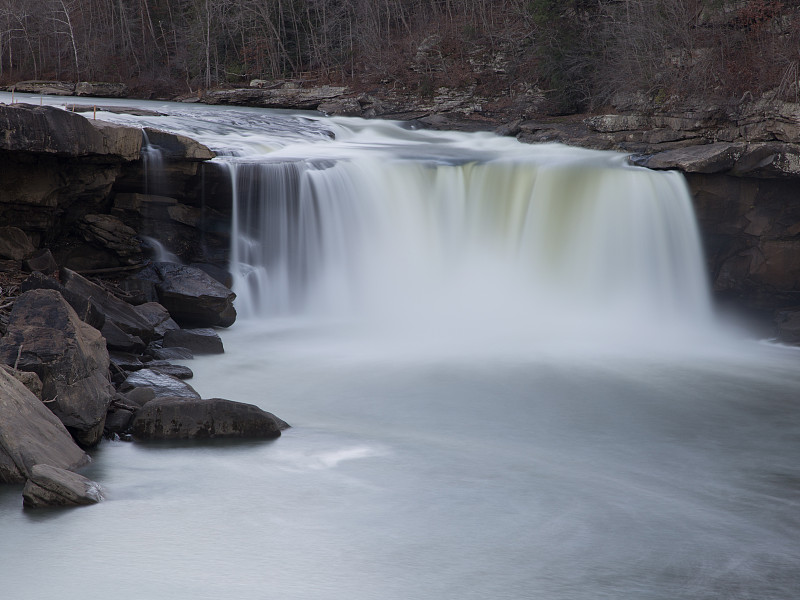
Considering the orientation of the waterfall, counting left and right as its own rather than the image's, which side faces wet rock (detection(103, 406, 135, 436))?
front

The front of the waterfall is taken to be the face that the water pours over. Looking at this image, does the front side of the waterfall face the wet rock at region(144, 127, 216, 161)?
no

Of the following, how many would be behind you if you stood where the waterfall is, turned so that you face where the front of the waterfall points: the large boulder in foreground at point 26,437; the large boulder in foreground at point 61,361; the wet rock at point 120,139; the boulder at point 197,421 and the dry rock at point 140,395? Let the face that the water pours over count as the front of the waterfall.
0

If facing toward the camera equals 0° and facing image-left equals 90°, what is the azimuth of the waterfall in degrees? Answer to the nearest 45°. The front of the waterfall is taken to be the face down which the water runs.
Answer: approximately 0°

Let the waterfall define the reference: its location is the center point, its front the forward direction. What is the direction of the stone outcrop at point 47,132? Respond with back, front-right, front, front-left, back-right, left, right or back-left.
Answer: front-right

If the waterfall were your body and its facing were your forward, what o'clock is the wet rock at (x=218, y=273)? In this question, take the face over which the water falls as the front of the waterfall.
The wet rock is roughly at 2 o'clock from the waterfall.

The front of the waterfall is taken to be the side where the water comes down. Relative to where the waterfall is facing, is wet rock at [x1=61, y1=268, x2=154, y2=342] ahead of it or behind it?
ahead

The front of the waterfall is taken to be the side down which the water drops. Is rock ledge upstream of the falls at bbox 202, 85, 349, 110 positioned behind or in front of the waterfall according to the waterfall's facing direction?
behind

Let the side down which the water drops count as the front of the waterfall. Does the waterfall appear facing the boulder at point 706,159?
no

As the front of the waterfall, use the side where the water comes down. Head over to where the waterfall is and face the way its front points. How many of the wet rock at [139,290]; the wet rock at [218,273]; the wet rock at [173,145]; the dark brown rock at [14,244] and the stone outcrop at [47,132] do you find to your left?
0

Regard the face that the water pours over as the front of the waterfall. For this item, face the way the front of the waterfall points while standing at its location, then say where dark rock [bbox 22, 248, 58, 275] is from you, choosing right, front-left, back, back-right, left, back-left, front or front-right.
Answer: front-right

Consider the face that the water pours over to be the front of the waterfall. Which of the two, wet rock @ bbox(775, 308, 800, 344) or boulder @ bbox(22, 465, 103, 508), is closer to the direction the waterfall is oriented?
the boulder

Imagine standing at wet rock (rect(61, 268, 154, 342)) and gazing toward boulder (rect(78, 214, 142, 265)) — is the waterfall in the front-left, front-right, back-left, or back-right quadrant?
front-right

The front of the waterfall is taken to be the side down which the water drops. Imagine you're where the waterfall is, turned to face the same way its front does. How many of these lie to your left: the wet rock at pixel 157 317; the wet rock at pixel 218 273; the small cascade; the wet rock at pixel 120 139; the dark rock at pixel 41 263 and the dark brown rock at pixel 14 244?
0

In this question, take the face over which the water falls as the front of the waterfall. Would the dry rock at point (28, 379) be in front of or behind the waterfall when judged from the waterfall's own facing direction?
in front
